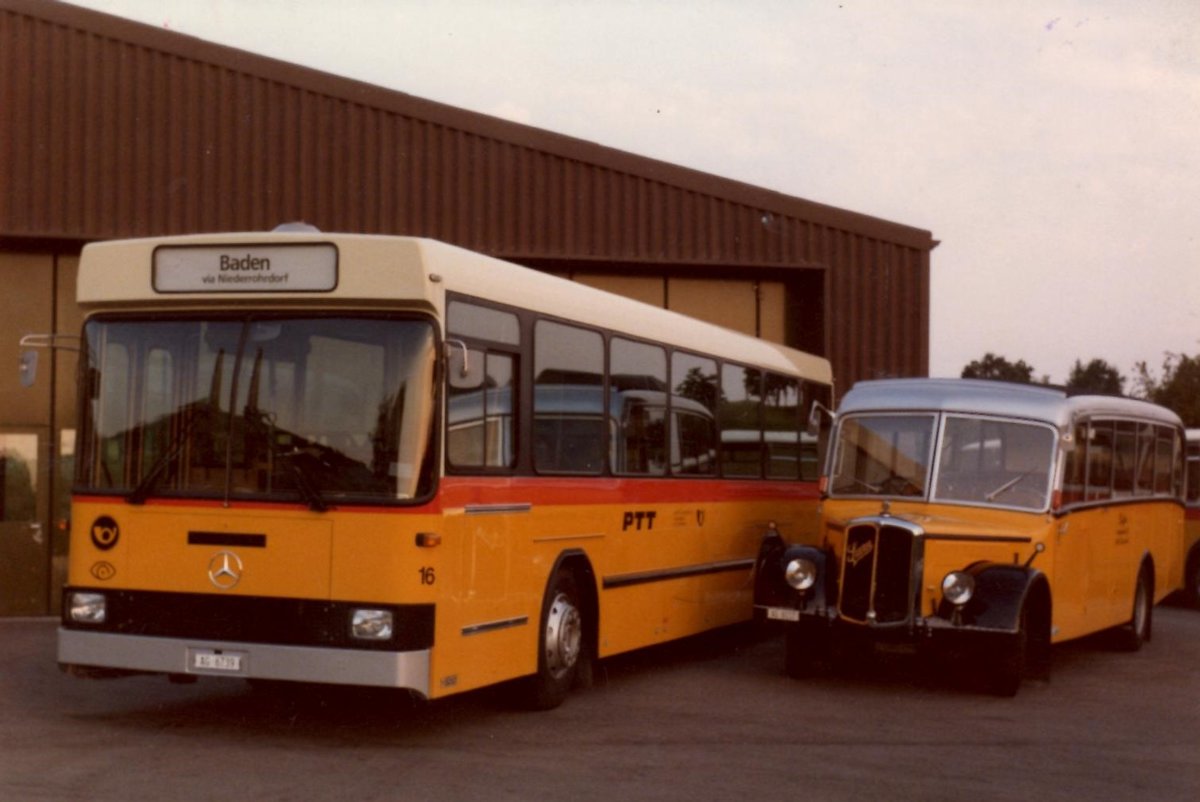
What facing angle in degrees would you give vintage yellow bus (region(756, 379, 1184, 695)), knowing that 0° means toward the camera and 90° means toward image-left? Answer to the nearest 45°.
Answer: approximately 45°

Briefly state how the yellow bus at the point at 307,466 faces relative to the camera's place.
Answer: facing the viewer and to the left of the viewer

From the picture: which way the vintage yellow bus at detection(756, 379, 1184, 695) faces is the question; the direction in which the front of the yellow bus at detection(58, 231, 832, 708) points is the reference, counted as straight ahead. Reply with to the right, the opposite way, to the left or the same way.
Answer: the same way

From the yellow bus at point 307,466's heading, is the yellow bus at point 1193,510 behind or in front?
behind

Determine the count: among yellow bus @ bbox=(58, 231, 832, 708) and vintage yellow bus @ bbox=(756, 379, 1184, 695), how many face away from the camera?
0

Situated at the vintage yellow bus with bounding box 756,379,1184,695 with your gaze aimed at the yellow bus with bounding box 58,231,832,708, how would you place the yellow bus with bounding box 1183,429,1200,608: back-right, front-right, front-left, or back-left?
back-right
